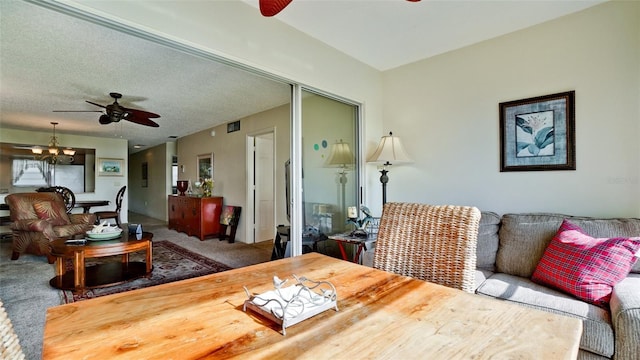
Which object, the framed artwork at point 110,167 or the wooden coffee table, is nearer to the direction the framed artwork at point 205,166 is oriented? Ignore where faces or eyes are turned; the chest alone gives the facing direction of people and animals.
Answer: the wooden coffee table

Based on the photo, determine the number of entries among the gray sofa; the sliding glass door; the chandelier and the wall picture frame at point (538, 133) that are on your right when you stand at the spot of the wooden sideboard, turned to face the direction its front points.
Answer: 1

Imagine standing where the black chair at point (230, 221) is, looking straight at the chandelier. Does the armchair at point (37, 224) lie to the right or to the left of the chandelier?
left

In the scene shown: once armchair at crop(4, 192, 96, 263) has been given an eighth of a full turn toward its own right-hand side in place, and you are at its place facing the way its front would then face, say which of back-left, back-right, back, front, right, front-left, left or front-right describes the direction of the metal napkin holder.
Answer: front

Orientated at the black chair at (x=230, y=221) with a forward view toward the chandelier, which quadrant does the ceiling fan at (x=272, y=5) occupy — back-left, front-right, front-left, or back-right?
back-left

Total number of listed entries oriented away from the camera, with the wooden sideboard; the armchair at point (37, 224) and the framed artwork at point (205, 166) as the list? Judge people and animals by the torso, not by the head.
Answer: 0

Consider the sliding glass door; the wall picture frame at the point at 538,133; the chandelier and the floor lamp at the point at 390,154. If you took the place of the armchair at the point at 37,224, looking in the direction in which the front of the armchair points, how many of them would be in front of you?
3

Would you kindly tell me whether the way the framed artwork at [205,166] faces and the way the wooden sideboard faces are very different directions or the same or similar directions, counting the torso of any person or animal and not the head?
same or similar directions

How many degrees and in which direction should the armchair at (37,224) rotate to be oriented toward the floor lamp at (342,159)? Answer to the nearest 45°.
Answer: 0° — it already faces it

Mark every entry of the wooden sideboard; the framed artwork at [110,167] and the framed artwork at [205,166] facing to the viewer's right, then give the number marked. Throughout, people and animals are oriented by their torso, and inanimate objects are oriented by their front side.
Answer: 0

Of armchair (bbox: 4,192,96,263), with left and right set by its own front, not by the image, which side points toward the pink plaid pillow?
front

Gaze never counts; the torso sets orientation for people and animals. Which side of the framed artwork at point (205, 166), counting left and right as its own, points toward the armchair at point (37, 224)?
front

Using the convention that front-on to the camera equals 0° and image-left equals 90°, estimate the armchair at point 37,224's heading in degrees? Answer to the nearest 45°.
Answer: approximately 315°

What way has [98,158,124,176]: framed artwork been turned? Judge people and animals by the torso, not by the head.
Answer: toward the camera

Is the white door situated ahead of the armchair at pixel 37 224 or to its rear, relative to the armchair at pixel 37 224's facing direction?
ahead

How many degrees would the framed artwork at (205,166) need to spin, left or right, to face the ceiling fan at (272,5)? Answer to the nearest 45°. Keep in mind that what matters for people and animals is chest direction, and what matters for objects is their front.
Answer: approximately 45° to its left

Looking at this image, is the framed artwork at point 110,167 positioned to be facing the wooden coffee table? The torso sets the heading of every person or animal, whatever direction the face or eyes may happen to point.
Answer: yes

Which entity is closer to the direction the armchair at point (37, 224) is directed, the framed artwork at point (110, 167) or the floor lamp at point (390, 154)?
the floor lamp

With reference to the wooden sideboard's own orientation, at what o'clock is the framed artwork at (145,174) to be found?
The framed artwork is roughly at 4 o'clock from the wooden sideboard.
